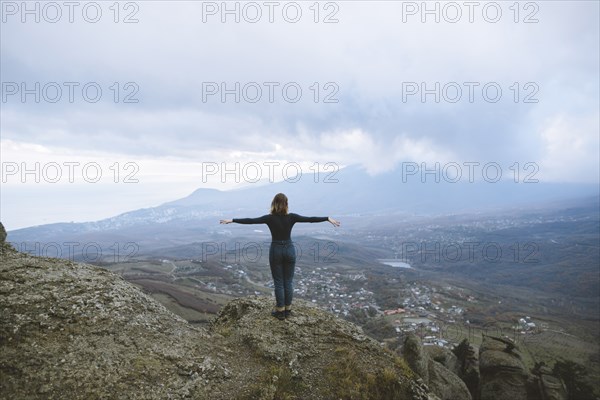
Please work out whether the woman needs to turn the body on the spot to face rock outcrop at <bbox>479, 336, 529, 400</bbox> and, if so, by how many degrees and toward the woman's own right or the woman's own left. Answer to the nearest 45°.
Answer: approximately 45° to the woman's own right

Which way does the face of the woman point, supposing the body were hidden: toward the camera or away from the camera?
away from the camera

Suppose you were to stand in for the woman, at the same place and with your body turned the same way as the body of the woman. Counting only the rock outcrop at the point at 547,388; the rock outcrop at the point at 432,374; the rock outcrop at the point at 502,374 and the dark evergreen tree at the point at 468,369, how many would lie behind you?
0

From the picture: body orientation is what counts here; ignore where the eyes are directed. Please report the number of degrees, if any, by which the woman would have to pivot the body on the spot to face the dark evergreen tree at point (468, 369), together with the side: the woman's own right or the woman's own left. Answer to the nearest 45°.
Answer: approximately 45° to the woman's own right

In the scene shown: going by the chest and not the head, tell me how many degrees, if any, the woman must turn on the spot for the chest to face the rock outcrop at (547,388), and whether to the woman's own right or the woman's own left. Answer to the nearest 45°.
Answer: approximately 45° to the woman's own right

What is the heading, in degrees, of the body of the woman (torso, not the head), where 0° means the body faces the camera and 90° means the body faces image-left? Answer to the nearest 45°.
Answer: approximately 180°

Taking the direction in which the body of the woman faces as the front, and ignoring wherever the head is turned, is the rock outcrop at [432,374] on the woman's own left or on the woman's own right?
on the woman's own right
